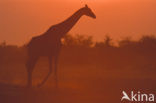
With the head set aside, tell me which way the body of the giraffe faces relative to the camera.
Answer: to the viewer's right
